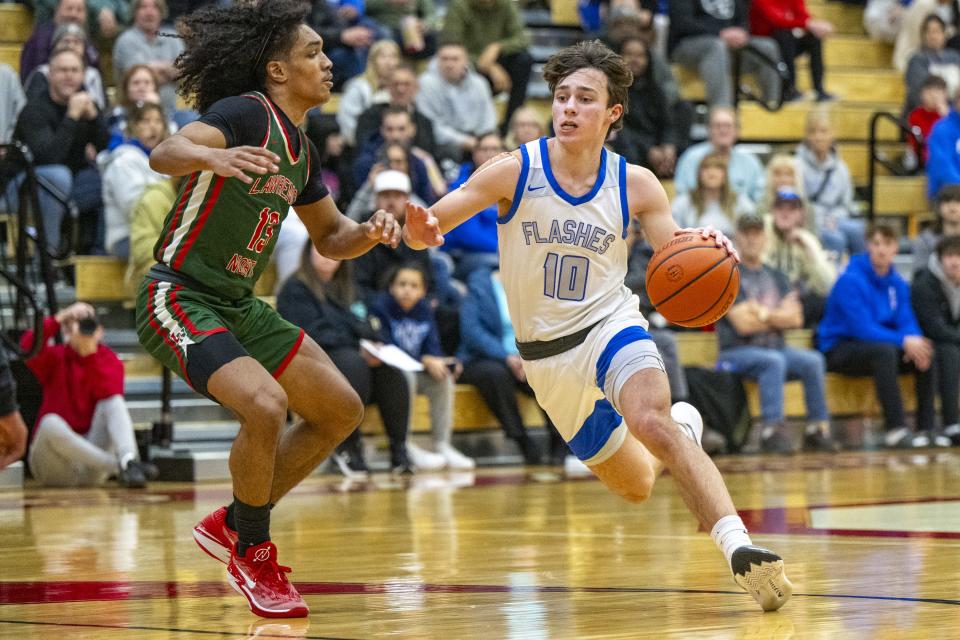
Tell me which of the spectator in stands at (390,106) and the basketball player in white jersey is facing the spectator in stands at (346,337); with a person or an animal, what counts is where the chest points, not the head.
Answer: the spectator in stands at (390,106)

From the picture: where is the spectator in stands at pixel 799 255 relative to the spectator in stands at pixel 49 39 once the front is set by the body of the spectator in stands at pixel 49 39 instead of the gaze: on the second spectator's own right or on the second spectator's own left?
on the second spectator's own left

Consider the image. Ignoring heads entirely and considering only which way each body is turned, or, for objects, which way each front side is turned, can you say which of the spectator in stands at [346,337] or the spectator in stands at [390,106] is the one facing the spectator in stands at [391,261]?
the spectator in stands at [390,106]

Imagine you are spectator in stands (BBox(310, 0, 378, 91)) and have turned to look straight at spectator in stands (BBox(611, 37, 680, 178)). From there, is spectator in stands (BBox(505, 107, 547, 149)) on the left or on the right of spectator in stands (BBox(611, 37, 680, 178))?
right

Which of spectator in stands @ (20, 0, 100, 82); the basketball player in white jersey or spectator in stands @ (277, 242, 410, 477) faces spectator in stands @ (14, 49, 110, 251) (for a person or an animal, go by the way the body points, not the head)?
spectator in stands @ (20, 0, 100, 82)

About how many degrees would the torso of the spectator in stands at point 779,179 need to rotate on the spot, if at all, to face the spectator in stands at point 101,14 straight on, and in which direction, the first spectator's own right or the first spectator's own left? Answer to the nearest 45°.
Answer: approximately 90° to the first spectator's own right

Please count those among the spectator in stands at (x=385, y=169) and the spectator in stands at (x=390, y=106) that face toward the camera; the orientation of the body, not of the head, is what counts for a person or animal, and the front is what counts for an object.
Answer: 2

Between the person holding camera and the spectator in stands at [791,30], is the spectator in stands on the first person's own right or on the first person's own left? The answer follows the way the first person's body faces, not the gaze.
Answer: on the first person's own left
